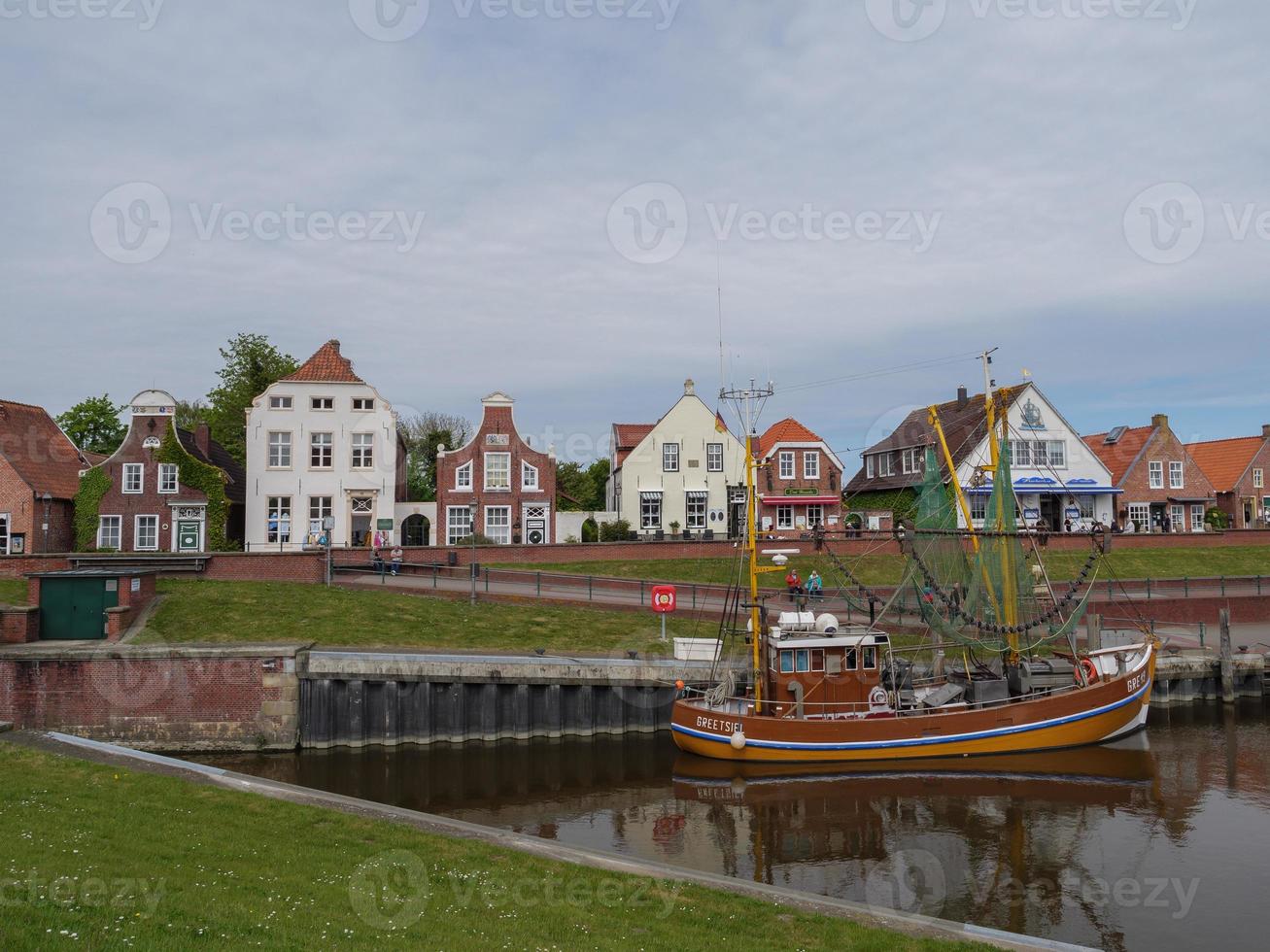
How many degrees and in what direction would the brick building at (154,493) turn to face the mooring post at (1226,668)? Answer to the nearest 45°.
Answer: approximately 45° to its left

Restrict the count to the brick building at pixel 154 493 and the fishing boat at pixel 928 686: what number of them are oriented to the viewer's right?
1

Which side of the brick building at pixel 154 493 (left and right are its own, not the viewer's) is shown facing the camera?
front

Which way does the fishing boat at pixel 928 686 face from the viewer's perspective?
to the viewer's right

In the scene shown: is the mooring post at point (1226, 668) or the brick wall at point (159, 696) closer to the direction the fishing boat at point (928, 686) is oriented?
the mooring post

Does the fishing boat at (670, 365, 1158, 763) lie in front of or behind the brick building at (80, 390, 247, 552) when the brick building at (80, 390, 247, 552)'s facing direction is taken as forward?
in front

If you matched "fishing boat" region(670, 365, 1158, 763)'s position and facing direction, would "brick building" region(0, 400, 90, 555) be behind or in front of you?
behind

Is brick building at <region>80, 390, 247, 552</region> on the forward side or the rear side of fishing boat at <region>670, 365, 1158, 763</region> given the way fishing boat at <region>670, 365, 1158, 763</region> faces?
on the rear side

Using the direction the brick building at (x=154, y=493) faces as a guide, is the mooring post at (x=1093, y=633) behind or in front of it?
in front

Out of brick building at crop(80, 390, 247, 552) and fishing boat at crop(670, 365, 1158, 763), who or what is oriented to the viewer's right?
the fishing boat
